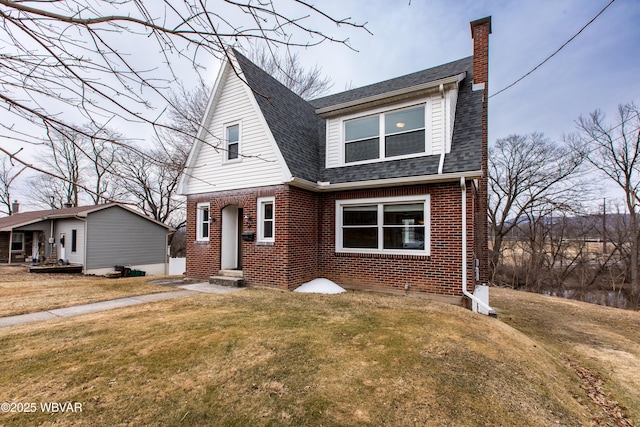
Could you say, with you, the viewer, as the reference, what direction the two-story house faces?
facing the viewer and to the left of the viewer

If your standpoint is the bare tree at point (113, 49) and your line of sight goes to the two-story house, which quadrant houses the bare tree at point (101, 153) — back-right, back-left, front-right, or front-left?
front-left

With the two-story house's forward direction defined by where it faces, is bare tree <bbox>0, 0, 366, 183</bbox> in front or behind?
in front

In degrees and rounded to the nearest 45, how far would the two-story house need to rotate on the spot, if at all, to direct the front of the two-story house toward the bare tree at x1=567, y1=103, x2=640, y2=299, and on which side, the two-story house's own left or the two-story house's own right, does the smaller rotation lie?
approximately 180°
